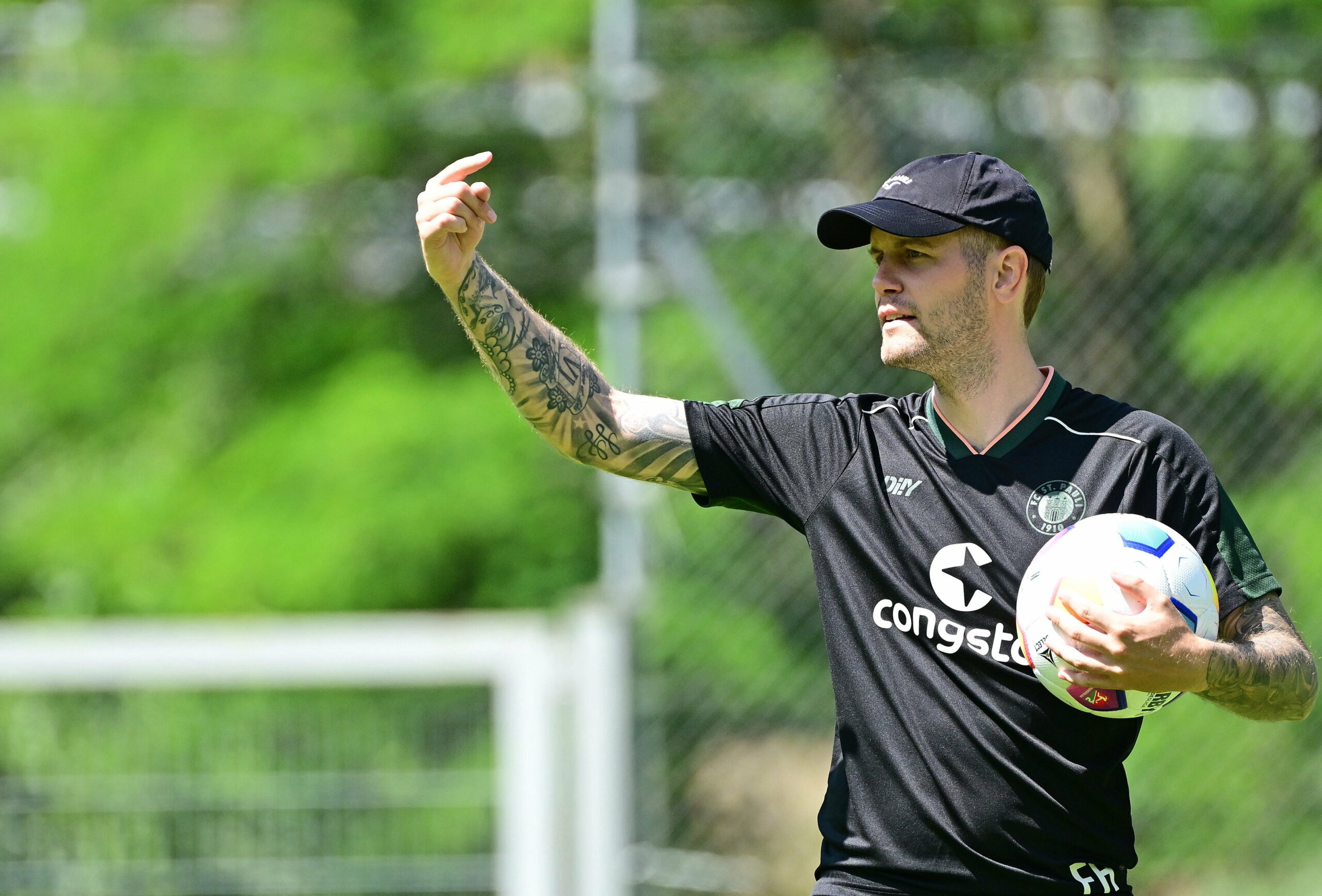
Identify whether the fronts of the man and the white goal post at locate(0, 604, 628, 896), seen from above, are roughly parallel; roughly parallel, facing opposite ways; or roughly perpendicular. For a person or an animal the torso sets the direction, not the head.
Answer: roughly parallel

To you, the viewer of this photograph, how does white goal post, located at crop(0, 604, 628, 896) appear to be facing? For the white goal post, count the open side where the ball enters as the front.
facing the viewer

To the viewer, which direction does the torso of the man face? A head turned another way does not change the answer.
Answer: toward the camera

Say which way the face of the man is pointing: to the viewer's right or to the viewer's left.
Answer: to the viewer's left

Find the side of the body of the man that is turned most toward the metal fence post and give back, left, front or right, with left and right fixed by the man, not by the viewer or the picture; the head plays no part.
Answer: back

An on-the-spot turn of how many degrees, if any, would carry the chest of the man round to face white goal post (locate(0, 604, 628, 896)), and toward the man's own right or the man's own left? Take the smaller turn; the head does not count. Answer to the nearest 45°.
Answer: approximately 135° to the man's own right

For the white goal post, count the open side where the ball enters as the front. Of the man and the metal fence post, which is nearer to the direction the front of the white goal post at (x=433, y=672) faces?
the man
